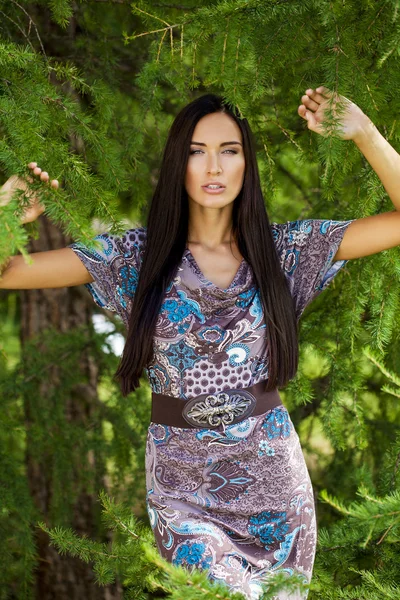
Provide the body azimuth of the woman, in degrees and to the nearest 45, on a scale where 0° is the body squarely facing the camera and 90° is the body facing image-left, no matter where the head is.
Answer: approximately 0°
